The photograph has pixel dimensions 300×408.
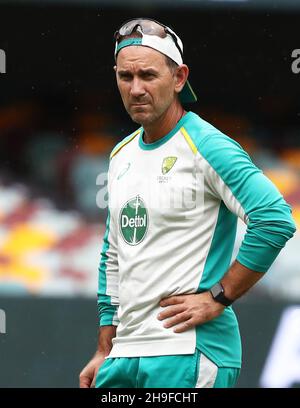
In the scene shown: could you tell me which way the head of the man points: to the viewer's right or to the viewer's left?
to the viewer's left

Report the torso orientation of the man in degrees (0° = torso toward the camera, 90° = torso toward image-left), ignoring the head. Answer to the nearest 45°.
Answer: approximately 45°
